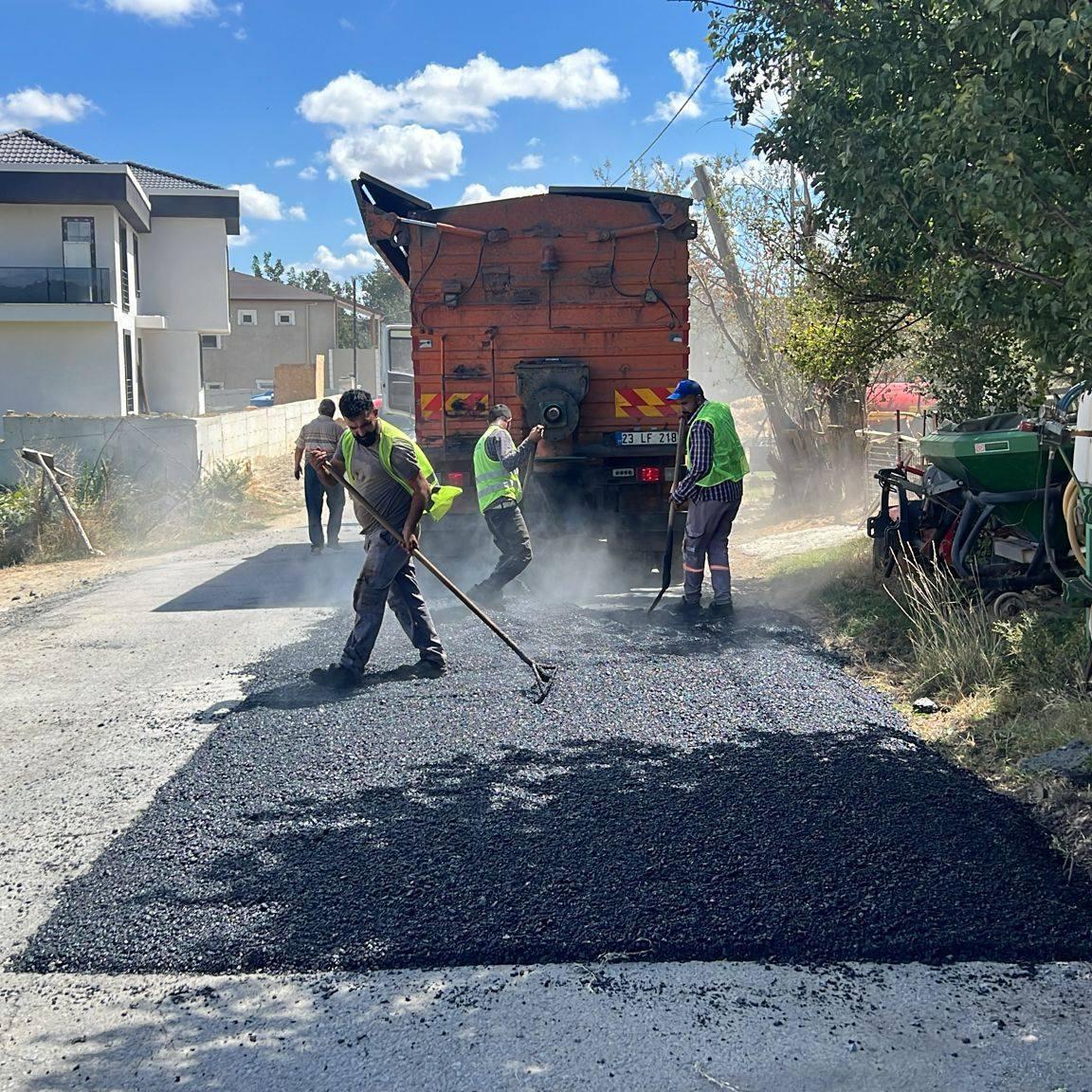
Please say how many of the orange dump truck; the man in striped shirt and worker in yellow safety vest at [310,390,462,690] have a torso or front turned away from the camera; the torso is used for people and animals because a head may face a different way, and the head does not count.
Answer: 2

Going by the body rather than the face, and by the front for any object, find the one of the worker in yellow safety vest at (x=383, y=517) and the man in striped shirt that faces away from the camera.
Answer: the man in striped shirt

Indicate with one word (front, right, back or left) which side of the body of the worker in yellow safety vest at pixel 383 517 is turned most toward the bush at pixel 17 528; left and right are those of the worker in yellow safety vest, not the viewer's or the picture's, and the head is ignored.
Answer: right

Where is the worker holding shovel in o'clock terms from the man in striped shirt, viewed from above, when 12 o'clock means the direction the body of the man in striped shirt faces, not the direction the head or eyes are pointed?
The worker holding shovel is roughly at 5 o'clock from the man in striped shirt.

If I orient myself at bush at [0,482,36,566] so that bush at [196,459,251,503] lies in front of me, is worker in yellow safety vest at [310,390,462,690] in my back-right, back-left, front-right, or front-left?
back-right

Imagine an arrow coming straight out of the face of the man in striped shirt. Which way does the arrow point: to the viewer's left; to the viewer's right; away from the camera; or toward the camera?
away from the camera

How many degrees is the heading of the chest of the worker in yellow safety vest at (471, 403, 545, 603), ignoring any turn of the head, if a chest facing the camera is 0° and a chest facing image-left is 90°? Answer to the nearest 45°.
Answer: approximately 225°

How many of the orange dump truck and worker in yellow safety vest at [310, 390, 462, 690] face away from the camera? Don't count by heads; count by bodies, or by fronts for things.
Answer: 1

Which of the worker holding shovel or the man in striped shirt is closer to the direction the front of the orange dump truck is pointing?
the man in striped shirt

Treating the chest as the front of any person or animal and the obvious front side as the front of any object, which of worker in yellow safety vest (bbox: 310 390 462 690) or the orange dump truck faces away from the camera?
the orange dump truck

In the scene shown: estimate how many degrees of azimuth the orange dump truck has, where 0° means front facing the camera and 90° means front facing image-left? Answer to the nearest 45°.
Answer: approximately 180°

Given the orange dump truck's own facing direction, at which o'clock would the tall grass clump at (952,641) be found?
The tall grass clump is roughly at 5 o'clock from the orange dump truck.

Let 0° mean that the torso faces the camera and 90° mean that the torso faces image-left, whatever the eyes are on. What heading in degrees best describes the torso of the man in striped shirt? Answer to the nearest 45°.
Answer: approximately 180°
